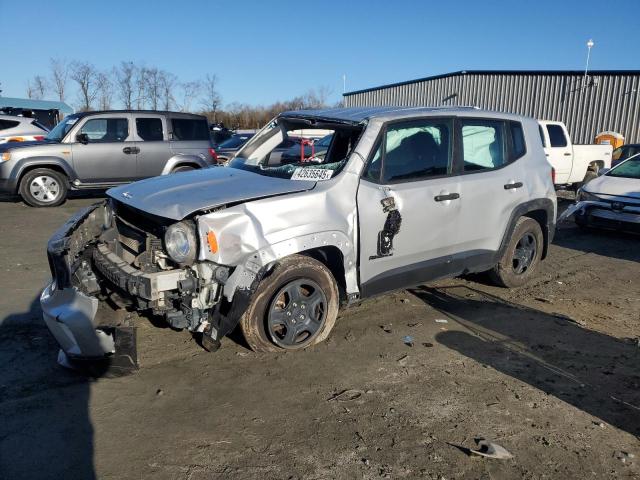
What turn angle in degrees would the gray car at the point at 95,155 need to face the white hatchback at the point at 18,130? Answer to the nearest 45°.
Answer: approximately 45° to its right

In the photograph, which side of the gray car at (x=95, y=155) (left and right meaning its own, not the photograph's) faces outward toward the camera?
left

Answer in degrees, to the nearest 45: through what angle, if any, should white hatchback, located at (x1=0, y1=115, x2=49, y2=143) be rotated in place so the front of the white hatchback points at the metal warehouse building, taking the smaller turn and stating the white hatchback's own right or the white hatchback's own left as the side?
approximately 180°

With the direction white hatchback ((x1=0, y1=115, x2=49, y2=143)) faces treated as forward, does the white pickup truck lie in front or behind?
behind

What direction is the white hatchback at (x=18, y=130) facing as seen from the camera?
to the viewer's left

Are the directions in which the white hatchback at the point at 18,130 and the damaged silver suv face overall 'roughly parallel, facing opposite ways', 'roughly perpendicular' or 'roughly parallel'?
roughly parallel

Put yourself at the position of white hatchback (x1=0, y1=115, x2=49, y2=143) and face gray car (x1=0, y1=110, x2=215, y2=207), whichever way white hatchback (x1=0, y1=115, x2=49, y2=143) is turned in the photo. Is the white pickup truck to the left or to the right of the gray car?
left

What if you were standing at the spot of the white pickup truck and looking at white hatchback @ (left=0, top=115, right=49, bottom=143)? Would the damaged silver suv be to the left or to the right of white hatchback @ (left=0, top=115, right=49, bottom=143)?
left

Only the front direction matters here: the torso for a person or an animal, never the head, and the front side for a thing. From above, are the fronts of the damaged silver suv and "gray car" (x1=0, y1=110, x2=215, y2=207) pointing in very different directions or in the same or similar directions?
same or similar directions

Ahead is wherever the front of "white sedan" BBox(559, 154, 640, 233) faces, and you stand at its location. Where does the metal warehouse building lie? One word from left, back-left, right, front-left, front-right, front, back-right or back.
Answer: back-right

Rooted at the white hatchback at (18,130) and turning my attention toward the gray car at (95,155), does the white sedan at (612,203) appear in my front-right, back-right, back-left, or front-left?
front-left

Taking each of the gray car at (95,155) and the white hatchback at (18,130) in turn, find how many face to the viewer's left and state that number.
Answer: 2

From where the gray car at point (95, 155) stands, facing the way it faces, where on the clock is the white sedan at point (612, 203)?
The white sedan is roughly at 7 o'clock from the gray car.

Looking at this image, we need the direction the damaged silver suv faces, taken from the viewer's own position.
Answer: facing the viewer and to the left of the viewer
